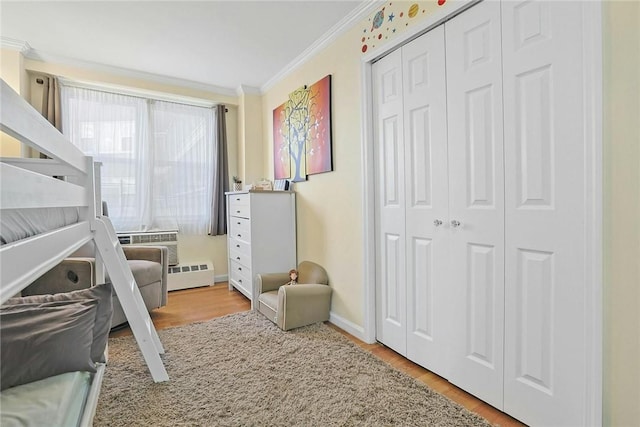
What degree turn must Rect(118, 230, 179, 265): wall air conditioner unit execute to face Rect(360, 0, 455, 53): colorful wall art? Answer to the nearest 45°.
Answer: approximately 45° to its left

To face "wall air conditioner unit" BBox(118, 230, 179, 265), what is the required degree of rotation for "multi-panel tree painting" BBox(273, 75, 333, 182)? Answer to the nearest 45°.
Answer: approximately 45° to its right

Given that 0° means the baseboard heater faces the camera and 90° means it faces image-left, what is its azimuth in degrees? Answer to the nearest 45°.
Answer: approximately 0°

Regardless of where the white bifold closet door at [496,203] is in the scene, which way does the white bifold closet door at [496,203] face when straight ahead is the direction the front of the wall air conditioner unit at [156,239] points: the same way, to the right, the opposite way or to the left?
to the right

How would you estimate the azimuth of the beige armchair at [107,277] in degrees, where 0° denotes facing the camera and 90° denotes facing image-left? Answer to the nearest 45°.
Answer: approximately 315°

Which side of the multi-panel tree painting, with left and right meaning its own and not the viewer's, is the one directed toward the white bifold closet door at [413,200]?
left

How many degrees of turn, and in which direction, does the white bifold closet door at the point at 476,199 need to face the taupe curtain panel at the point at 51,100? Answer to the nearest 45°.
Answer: approximately 45° to its right

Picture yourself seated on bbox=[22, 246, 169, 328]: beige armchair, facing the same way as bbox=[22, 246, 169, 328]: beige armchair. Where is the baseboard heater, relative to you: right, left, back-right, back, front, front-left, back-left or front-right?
left

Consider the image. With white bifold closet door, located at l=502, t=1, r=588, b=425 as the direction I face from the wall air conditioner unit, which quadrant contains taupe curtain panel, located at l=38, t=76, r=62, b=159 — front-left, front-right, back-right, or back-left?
back-right

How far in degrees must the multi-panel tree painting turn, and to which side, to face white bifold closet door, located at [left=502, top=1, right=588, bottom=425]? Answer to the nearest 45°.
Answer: approximately 90° to its left
